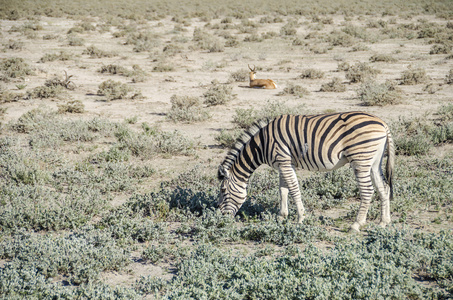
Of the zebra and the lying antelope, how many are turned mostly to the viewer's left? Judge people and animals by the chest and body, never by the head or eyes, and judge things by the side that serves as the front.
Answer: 2

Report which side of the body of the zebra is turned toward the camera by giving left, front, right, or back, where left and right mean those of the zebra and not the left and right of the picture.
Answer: left

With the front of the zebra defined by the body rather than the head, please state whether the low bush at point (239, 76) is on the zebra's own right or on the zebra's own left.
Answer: on the zebra's own right

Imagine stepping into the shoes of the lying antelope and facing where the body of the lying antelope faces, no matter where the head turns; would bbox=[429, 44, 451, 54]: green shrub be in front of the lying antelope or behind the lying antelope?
behind

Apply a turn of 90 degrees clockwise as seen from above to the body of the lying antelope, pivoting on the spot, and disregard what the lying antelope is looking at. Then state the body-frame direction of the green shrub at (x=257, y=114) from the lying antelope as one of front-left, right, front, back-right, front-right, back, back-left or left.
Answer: back

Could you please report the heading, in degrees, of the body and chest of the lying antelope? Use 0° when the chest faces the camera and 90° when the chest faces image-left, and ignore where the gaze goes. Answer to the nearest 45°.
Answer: approximately 90°

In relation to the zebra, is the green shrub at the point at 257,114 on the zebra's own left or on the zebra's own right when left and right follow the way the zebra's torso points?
on the zebra's own right

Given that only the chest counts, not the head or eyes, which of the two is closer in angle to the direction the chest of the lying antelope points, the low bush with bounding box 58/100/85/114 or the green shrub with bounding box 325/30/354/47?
the low bush

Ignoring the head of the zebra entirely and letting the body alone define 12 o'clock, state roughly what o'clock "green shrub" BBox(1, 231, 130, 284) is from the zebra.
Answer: The green shrub is roughly at 11 o'clock from the zebra.

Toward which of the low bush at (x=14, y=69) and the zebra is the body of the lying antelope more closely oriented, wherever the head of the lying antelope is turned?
the low bush

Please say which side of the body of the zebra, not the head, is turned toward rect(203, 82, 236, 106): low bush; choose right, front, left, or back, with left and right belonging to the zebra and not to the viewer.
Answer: right

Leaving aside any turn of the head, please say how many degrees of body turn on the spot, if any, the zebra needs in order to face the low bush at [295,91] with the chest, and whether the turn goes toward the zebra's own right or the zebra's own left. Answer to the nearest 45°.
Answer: approximately 90° to the zebra's own right
